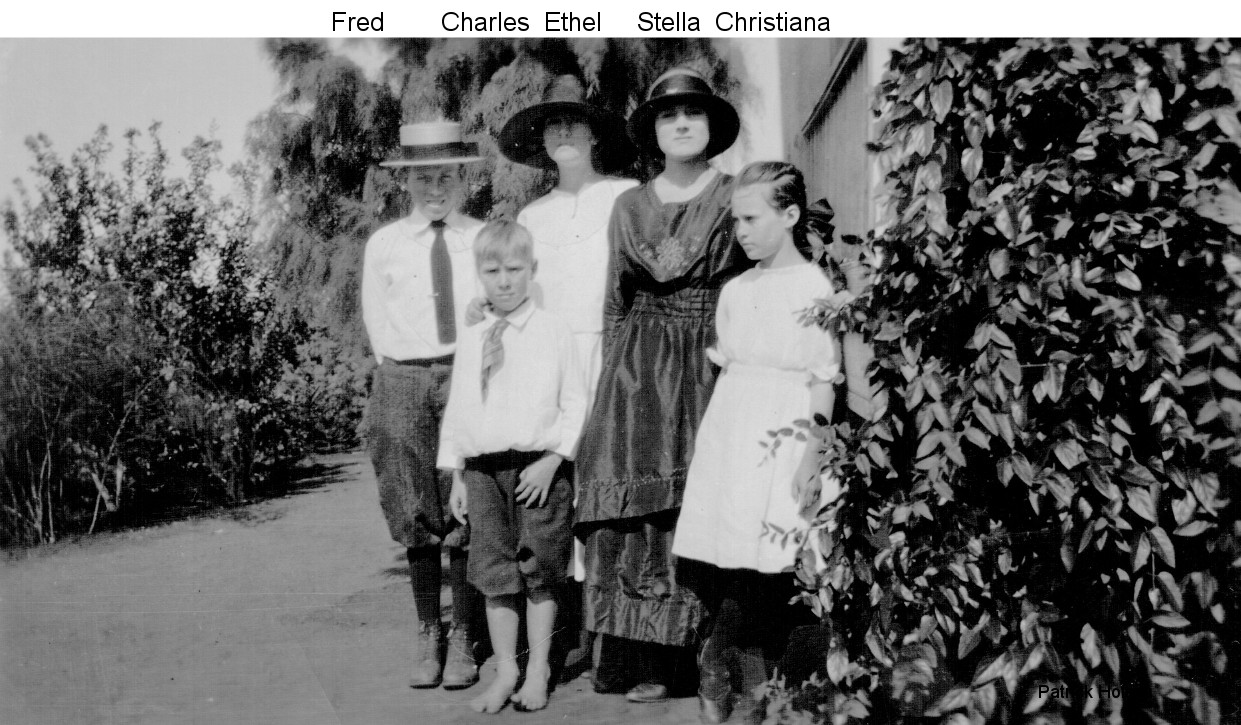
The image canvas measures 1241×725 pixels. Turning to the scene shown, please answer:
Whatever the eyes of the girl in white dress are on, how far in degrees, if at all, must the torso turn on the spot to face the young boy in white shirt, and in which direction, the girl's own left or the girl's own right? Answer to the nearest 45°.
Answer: approximately 45° to the girl's own right

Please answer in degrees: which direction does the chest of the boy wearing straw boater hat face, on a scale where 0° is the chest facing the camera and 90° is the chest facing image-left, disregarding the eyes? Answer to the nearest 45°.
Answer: approximately 0°

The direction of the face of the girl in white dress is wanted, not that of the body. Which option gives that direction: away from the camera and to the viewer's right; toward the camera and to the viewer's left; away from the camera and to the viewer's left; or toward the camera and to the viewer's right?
toward the camera and to the viewer's left

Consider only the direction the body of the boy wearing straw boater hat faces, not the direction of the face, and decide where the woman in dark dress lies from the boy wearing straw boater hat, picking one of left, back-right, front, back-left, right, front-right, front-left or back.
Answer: front-left

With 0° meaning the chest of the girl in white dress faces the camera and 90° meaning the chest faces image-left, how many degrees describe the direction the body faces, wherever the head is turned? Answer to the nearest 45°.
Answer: approximately 45°

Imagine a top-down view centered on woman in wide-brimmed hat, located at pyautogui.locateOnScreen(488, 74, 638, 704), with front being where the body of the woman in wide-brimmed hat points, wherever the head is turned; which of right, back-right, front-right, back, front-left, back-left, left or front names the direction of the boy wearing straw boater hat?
right

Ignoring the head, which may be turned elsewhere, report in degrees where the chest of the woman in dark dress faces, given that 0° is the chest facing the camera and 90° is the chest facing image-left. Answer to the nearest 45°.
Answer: approximately 0°
